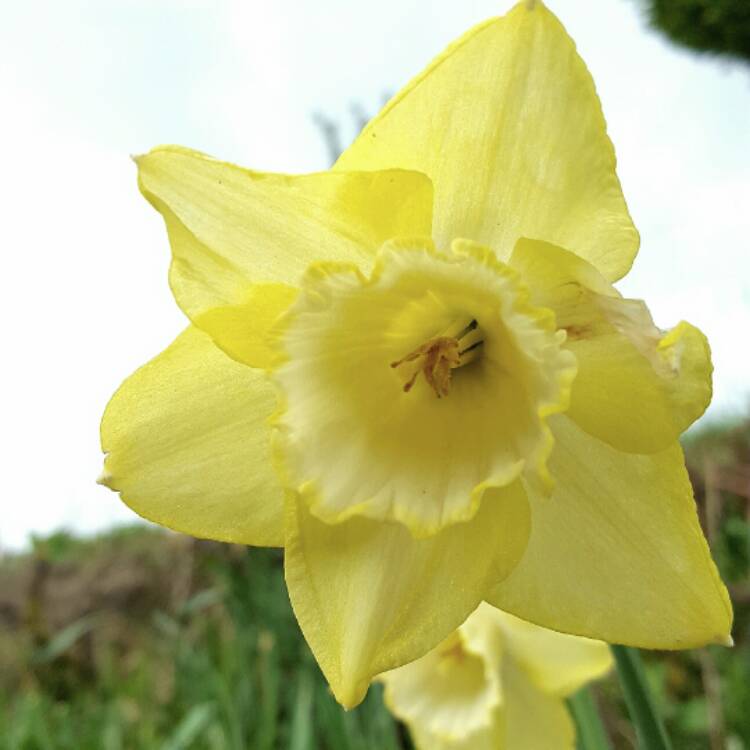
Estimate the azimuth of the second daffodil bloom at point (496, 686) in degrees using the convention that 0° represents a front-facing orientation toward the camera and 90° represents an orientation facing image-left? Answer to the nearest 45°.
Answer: approximately 45°

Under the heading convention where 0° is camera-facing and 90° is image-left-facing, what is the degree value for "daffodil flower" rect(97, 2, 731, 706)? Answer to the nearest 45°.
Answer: approximately 0°

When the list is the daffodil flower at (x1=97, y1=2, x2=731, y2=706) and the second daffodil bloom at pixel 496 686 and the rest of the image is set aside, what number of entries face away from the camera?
0
